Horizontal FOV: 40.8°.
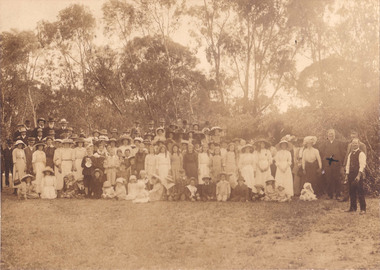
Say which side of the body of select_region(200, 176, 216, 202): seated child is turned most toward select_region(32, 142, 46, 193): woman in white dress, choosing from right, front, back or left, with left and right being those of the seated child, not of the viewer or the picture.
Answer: right

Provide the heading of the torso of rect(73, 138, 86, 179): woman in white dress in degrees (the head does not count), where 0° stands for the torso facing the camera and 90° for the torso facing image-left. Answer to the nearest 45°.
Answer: approximately 0°

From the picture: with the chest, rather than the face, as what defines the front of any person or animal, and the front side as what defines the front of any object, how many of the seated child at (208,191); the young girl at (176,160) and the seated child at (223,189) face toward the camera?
3

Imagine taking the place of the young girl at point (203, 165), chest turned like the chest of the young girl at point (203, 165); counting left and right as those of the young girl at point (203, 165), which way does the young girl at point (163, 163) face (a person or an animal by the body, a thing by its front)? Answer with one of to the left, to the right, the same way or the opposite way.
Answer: the same way

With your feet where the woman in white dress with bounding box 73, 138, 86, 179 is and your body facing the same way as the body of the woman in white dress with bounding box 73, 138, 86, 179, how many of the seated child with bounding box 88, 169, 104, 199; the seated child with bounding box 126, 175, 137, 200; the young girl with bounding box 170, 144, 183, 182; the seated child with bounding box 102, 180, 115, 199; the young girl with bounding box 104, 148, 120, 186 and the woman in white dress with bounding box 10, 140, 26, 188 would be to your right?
1

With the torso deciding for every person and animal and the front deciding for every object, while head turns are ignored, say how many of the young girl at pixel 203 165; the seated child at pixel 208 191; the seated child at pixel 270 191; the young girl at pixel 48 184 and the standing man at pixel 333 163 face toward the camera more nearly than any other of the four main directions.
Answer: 5

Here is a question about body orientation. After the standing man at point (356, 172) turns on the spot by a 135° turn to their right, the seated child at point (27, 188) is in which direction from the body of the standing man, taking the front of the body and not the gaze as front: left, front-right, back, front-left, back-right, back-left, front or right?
left

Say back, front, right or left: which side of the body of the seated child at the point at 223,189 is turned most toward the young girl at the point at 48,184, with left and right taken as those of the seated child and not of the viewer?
right

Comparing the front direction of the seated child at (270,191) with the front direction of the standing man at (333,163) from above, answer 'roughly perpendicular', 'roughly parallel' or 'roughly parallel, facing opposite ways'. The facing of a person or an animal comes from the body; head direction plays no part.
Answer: roughly parallel

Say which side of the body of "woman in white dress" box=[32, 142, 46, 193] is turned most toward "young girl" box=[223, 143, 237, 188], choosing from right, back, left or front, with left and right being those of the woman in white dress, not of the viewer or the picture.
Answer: left

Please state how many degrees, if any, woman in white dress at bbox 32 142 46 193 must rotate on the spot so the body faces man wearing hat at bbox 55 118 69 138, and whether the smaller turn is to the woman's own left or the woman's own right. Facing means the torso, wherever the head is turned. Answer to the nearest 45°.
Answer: approximately 135° to the woman's own left

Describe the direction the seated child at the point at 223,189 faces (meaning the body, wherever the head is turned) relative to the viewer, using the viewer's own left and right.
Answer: facing the viewer

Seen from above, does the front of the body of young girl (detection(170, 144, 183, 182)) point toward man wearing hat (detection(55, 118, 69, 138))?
no

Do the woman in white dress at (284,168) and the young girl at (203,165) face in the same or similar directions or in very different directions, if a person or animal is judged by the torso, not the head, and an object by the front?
same or similar directions

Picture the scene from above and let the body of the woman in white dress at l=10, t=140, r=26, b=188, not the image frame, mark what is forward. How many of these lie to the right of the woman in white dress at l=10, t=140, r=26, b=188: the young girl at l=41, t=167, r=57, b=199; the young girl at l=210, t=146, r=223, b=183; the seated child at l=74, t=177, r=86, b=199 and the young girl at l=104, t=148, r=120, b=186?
0

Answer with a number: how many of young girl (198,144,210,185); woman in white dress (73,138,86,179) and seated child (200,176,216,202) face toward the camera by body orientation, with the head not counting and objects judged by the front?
3

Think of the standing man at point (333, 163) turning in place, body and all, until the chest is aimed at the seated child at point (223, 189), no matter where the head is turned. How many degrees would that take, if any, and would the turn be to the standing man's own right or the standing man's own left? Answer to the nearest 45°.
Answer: approximately 90° to the standing man's own right

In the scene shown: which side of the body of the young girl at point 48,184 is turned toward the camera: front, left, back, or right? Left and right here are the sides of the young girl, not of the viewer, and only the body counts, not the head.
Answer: front

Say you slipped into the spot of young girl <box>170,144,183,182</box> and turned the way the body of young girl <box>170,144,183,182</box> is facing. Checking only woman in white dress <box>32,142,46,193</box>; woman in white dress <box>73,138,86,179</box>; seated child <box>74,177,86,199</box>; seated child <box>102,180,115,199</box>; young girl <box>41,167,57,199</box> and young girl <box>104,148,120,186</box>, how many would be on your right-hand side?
6

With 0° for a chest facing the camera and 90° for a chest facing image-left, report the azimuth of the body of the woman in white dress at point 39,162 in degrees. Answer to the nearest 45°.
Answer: approximately 0°
